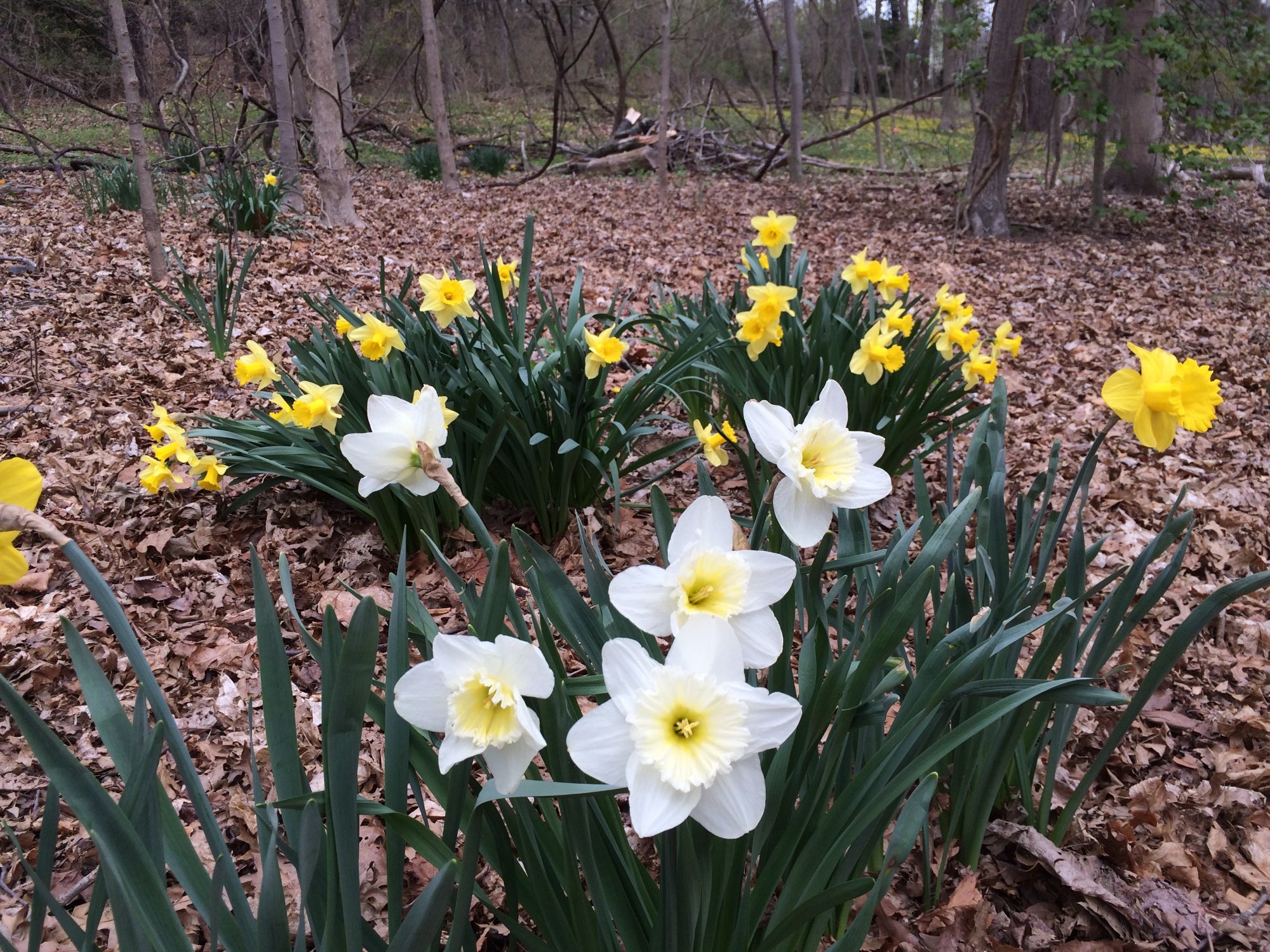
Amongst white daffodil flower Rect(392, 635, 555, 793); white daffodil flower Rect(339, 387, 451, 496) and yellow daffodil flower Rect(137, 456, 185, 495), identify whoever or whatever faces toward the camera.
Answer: white daffodil flower Rect(392, 635, 555, 793)

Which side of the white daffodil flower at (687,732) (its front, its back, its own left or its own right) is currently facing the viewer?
front

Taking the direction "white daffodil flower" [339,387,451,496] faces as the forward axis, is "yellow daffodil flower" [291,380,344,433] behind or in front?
in front

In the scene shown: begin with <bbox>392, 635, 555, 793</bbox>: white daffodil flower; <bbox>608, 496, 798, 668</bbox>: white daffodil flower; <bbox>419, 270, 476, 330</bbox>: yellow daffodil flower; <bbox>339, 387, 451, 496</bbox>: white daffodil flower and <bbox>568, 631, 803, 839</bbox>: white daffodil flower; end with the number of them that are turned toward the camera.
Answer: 4

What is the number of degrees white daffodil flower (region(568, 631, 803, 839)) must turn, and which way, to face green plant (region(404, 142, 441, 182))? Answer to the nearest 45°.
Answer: approximately 180°

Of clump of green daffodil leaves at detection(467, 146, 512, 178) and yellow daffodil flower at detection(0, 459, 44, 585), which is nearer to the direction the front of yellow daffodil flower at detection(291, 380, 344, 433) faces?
the yellow daffodil flower

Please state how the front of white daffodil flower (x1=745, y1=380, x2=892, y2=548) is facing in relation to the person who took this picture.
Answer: facing the viewer and to the right of the viewer

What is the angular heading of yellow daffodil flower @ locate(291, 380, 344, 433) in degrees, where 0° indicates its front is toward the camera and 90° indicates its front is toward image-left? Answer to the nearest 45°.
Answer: approximately 45°

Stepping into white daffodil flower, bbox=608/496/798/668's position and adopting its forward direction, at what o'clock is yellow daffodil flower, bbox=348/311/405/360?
The yellow daffodil flower is roughly at 5 o'clock from the white daffodil flower.

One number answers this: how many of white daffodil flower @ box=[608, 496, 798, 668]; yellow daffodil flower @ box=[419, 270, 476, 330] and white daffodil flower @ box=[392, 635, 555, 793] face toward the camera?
3
